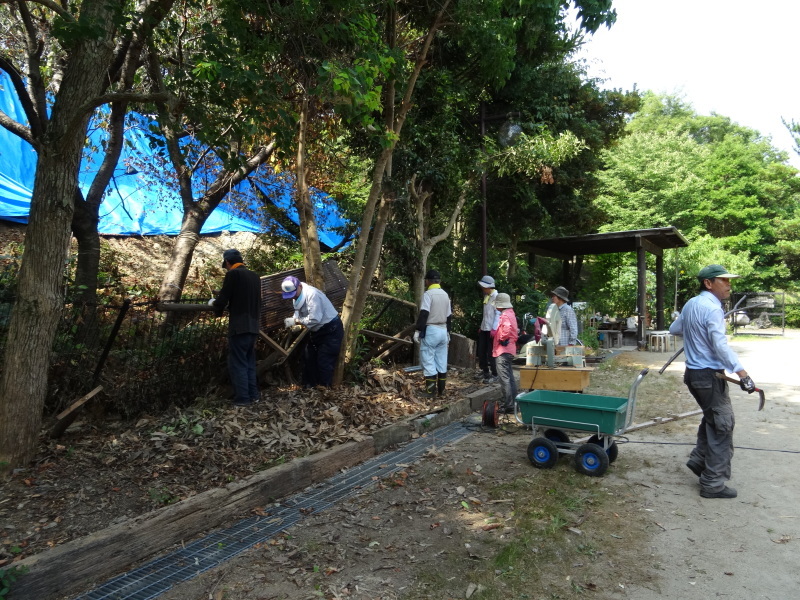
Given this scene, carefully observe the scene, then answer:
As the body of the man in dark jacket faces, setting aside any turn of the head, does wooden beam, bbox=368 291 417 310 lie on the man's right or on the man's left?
on the man's right

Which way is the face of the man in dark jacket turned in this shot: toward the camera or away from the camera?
away from the camera

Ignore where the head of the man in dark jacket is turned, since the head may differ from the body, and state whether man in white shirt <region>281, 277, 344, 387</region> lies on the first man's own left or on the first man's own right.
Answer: on the first man's own right

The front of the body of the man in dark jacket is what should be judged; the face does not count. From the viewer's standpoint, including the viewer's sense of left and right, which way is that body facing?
facing away from the viewer and to the left of the viewer

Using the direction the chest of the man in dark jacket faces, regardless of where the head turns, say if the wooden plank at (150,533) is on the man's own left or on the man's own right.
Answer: on the man's own left

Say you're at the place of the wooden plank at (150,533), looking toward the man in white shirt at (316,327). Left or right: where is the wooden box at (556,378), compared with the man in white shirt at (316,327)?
right

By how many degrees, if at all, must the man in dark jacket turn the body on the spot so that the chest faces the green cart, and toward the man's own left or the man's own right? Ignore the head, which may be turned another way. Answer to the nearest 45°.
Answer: approximately 180°

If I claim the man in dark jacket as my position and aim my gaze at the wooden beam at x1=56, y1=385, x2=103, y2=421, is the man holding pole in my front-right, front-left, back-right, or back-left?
back-left

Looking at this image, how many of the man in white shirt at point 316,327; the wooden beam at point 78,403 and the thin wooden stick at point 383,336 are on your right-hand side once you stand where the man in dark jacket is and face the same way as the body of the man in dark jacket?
2

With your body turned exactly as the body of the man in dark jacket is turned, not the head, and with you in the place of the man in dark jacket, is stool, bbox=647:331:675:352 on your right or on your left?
on your right

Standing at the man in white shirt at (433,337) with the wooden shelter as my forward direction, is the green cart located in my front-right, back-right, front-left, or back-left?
back-right
